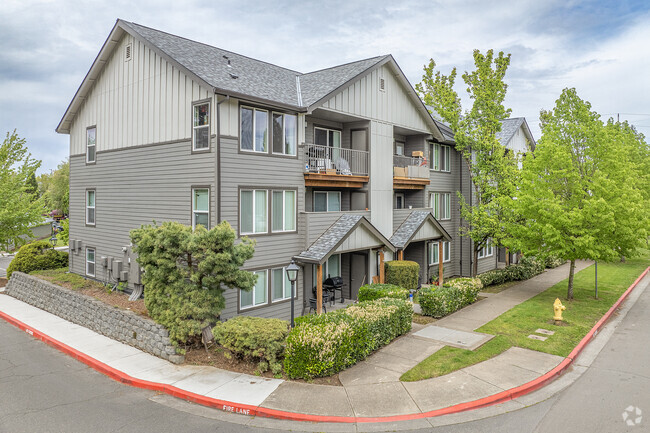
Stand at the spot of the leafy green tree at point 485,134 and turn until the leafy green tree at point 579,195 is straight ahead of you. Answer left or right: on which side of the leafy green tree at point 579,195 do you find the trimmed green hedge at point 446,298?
right

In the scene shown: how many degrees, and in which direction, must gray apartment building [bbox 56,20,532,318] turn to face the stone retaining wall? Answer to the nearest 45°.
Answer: approximately 90° to its right

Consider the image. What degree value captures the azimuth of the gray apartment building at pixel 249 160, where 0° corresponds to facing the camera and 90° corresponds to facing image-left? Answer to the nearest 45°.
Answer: approximately 315°

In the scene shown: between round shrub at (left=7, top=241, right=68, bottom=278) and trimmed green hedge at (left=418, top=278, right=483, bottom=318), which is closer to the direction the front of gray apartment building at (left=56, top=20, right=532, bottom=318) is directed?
the trimmed green hedge

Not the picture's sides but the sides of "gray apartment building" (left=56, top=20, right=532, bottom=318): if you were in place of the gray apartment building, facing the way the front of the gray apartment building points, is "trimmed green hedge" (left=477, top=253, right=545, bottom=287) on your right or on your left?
on your left

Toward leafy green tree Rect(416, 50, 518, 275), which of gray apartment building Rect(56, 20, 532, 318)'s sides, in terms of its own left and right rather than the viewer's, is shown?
left

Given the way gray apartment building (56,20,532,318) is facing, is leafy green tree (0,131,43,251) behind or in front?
behind

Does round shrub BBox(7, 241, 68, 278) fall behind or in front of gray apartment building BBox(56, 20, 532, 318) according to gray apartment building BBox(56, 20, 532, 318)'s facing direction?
behind

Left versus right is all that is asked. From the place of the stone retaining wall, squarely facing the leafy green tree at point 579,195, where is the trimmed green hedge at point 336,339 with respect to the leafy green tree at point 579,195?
right
